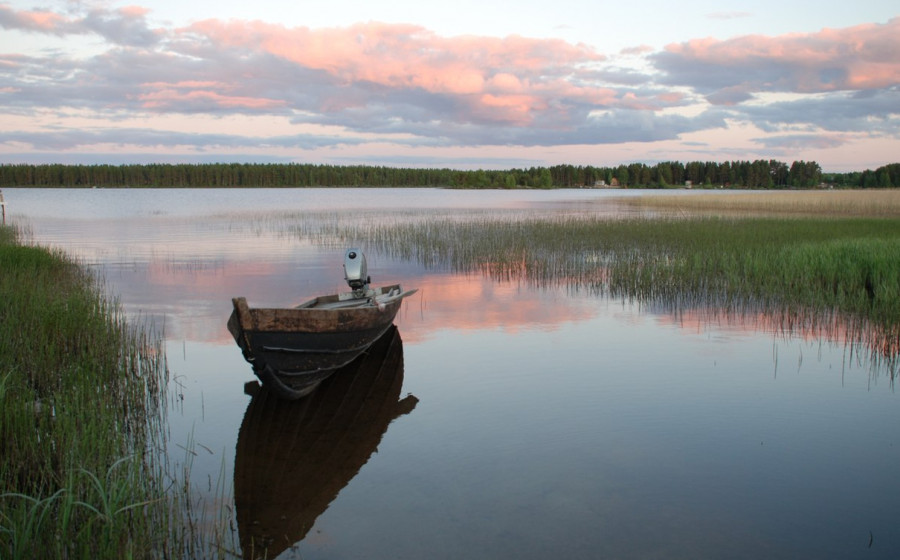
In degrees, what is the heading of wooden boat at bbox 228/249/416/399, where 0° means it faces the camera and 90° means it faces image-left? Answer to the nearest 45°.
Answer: approximately 45°
